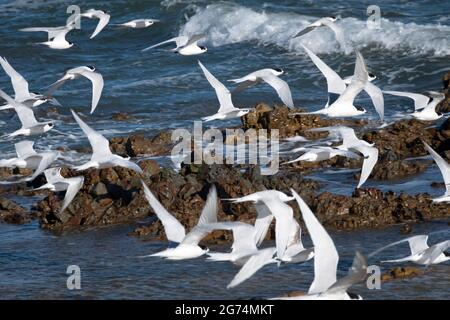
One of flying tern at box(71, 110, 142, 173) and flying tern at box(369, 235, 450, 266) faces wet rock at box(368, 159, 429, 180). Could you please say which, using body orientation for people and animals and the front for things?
flying tern at box(71, 110, 142, 173)

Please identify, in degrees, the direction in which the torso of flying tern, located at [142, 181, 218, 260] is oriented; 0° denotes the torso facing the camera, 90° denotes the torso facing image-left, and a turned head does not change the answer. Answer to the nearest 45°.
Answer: approximately 270°

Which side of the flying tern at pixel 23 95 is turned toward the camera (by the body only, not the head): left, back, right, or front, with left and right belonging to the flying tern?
right

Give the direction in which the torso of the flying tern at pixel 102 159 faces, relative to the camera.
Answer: to the viewer's right
